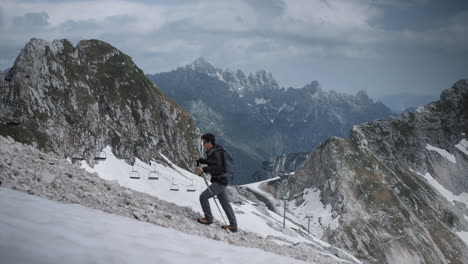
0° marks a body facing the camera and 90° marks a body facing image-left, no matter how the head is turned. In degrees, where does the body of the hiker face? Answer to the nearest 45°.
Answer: approximately 90°
